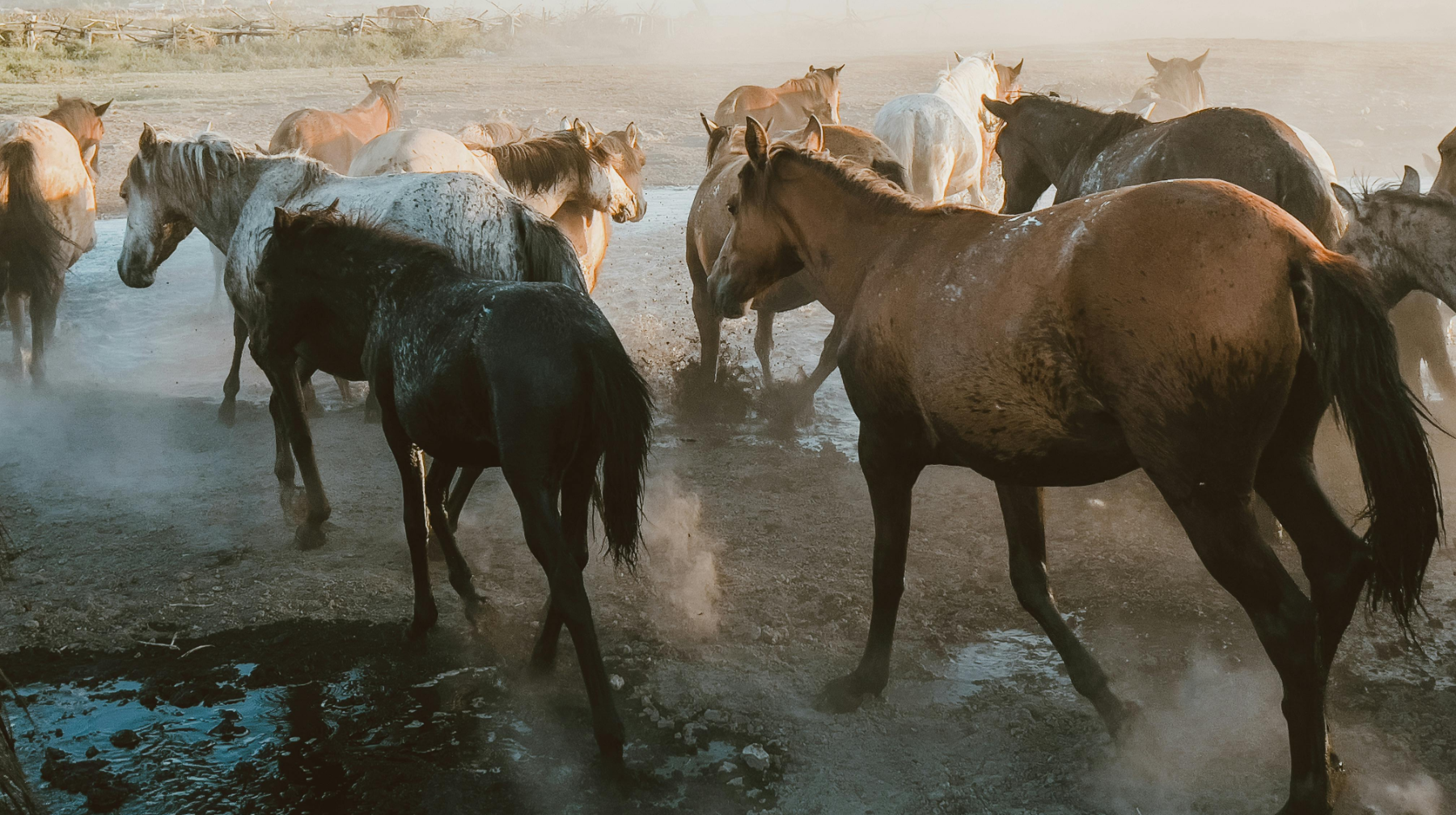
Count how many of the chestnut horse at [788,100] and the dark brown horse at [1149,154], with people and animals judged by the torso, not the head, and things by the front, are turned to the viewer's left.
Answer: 1

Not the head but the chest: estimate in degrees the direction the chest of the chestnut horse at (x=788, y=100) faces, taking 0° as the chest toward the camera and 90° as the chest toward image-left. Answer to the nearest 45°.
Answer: approximately 270°

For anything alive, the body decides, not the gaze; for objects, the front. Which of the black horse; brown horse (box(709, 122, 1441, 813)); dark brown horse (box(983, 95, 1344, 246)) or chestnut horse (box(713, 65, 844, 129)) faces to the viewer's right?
the chestnut horse

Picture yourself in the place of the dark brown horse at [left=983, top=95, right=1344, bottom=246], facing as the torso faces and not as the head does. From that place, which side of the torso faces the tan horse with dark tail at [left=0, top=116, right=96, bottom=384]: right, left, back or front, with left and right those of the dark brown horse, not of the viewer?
front

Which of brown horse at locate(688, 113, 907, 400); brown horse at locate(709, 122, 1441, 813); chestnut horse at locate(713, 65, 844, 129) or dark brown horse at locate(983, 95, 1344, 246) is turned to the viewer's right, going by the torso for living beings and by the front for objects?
the chestnut horse

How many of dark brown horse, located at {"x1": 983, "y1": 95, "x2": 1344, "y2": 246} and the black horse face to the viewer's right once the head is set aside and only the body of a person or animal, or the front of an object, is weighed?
0

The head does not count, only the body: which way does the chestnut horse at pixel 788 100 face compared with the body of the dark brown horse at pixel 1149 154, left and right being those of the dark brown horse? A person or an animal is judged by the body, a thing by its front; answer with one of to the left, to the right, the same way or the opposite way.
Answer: the opposite way

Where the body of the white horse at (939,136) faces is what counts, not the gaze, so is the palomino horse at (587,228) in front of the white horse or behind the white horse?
behind

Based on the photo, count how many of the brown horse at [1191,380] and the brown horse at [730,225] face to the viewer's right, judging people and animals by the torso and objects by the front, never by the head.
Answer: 0

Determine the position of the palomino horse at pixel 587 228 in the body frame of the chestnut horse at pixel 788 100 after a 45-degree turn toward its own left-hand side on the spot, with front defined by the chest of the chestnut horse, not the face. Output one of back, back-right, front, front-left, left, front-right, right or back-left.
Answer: back-right

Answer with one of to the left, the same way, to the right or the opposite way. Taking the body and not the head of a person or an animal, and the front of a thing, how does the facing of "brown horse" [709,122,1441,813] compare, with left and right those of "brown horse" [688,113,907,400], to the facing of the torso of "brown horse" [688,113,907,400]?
to the right

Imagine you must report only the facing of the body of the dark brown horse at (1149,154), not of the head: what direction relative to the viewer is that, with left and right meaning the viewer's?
facing to the left of the viewer

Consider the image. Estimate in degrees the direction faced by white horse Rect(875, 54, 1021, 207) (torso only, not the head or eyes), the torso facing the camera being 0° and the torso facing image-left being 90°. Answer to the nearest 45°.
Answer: approximately 225°

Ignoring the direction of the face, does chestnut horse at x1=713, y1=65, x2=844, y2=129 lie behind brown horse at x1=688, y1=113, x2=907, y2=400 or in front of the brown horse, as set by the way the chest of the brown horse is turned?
behind

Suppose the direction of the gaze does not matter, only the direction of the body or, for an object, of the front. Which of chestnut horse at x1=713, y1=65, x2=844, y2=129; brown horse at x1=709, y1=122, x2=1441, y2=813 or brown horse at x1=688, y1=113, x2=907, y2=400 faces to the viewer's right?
the chestnut horse
